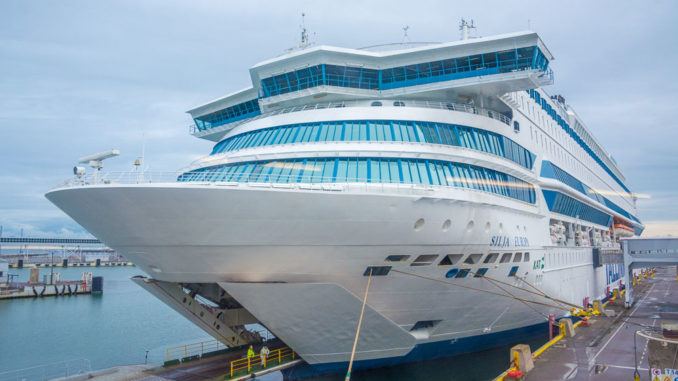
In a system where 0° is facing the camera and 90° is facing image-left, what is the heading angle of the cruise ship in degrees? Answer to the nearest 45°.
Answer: approximately 45°

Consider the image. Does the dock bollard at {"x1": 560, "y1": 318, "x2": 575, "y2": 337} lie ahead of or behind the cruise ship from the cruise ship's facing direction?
behind
